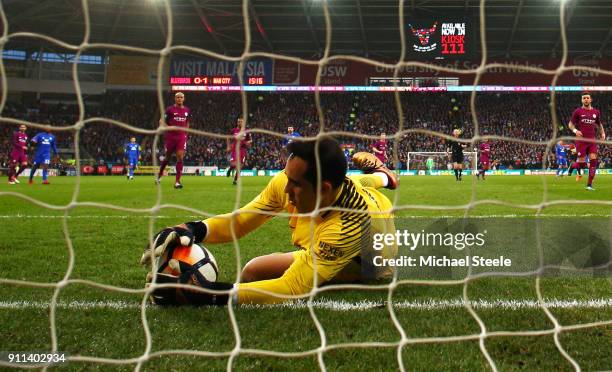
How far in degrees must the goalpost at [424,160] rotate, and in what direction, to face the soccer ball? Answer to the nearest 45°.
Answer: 0° — it already faces it

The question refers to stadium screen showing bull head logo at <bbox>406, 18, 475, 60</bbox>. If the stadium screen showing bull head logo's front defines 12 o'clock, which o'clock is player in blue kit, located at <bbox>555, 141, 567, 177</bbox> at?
The player in blue kit is roughly at 11 o'clock from the stadium screen showing bull head logo.

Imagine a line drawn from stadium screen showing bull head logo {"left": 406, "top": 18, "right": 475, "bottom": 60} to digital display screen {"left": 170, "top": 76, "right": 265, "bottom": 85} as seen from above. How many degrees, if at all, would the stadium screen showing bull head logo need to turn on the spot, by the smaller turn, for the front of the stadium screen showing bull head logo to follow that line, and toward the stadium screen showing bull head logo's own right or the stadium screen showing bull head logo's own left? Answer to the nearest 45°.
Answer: approximately 90° to the stadium screen showing bull head logo's own right

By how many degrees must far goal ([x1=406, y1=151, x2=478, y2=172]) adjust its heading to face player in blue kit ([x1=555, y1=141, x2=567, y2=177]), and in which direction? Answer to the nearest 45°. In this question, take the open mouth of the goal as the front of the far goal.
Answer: approximately 45° to its left

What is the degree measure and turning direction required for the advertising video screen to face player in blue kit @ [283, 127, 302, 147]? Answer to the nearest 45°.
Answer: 0° — it already faces them

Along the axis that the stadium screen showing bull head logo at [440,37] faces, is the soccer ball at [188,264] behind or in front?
in front

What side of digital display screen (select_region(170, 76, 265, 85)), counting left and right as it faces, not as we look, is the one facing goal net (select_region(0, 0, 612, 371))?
front

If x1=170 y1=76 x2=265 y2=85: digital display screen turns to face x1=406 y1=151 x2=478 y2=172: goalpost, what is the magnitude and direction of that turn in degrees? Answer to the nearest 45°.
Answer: approximately 45° to its left

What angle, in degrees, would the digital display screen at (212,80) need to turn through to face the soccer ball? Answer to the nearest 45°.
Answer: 0° — it already faces it
